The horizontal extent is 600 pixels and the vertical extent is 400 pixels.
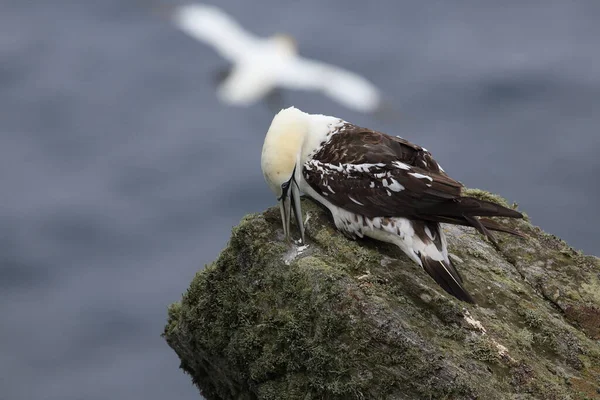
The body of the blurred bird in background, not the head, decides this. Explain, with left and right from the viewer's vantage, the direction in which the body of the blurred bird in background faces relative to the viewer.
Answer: facing away from the viewer and to the right of the viewer

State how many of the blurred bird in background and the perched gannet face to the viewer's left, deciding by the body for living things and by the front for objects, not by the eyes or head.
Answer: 1

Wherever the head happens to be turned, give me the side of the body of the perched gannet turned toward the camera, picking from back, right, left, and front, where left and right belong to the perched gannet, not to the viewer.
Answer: left

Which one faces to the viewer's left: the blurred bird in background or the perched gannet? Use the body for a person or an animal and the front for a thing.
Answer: the perched gannet
